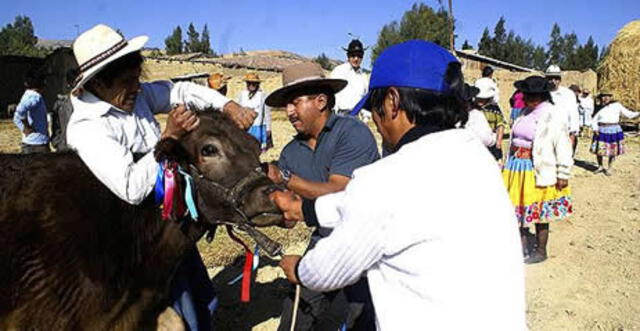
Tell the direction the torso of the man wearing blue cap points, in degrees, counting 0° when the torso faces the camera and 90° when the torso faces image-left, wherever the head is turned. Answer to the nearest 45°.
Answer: approximately 135°

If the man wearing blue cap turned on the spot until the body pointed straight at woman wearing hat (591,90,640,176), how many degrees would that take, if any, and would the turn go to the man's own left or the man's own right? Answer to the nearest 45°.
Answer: approximately 90° to the man's own right

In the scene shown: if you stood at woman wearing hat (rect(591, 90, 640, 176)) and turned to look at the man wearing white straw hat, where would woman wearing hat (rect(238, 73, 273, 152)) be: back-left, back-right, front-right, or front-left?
front-right

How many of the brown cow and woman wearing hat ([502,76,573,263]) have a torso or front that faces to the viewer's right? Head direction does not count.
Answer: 1

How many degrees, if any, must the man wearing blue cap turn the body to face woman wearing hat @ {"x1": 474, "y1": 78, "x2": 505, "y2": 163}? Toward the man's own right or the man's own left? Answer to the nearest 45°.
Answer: approximately 45° to the man's own right

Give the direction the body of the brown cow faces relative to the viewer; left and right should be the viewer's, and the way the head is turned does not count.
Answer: facing to the right of the viewer

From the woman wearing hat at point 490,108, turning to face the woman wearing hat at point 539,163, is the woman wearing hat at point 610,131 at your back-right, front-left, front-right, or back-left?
back-left

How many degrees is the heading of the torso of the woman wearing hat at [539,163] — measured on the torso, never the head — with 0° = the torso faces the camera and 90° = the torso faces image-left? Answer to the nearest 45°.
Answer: approximately 45°

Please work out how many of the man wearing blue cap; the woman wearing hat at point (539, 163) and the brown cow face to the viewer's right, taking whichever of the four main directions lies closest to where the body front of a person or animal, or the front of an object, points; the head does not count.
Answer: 1

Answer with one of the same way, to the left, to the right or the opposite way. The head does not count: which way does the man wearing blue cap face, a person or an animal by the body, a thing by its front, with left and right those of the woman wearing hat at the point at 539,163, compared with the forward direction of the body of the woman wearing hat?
to the right

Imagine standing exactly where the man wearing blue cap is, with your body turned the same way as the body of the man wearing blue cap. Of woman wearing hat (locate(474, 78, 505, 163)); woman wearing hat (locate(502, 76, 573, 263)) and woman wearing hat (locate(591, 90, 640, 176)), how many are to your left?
0

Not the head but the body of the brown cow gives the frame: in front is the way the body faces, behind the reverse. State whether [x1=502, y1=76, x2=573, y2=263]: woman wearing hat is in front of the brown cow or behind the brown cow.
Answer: in front

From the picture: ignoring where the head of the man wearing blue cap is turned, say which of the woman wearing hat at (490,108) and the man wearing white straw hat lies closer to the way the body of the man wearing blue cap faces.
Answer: the man wearing white straw hat

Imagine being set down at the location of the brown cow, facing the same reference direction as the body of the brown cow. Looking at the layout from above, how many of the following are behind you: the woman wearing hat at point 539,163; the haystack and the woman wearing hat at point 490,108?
0

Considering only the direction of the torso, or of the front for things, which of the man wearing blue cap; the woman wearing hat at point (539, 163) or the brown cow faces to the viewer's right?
the brown cow

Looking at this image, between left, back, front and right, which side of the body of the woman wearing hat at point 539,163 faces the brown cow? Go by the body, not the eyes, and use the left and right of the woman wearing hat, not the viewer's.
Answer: front

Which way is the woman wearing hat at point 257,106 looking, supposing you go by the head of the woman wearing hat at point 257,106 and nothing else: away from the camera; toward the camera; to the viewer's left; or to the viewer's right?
toward the camera
